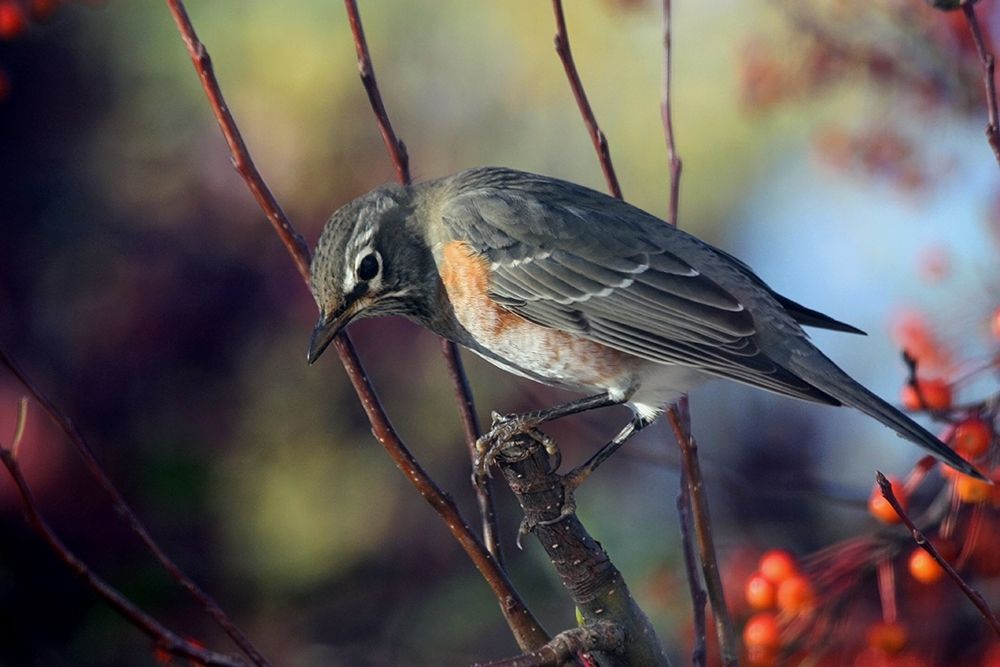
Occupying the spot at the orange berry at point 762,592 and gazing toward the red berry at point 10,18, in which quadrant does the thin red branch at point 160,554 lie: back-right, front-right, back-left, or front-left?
front-left

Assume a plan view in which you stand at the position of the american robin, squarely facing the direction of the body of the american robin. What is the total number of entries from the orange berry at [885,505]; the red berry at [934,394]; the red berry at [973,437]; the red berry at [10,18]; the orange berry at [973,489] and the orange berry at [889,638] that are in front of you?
1

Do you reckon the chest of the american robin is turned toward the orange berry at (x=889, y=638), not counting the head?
no

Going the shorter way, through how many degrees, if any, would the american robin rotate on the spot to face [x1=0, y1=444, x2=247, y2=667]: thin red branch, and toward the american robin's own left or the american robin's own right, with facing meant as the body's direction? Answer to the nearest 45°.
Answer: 0° — it already faces it

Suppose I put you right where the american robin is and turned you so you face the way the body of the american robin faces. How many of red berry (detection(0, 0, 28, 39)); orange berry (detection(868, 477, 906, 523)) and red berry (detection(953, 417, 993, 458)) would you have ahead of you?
1

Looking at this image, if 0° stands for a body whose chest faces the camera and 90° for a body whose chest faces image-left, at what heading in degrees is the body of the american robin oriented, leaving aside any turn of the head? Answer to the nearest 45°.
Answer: approximately 90°
